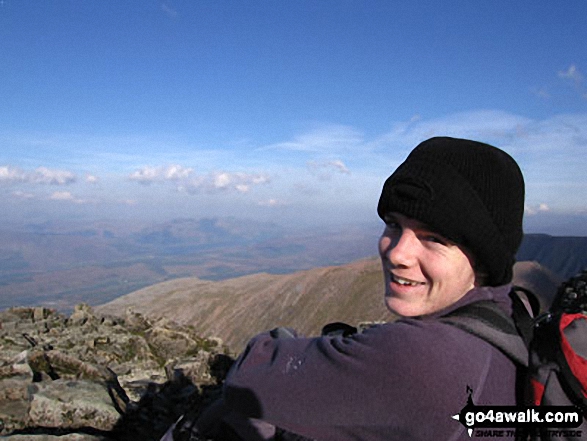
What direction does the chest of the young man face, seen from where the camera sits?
to the viewer's left

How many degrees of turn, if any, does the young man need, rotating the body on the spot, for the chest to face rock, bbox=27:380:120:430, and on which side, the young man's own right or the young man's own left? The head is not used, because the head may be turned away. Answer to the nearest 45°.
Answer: approximately 45° to the young man's own right
